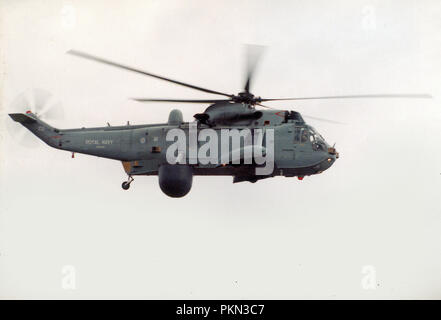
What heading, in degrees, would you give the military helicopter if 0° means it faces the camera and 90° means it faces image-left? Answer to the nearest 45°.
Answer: approximately 270°
